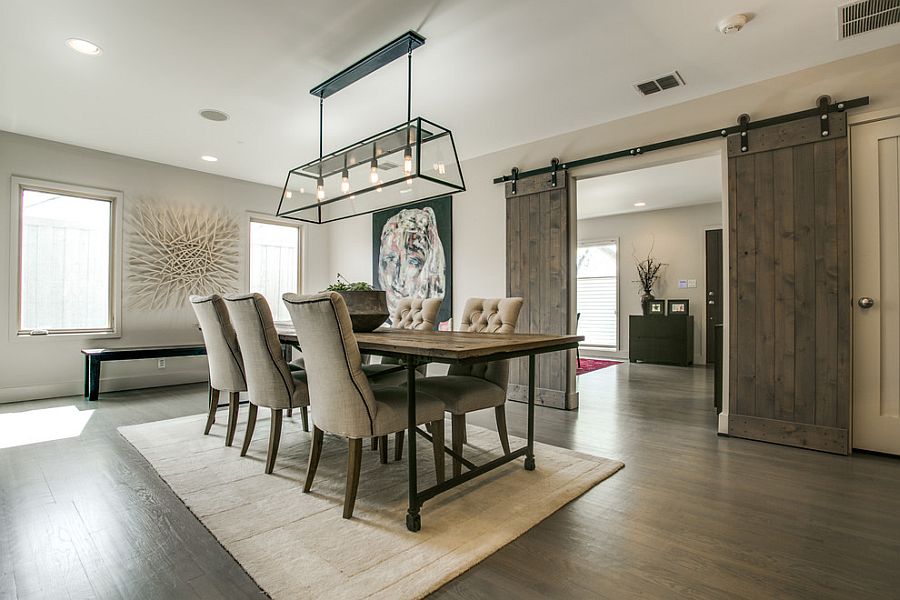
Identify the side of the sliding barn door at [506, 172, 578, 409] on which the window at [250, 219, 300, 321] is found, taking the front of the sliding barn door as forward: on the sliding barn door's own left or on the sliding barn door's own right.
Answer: on the sliding barn door's own right

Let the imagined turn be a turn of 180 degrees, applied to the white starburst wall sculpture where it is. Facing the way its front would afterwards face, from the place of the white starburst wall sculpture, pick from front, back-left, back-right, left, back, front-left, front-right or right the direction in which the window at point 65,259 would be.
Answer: left

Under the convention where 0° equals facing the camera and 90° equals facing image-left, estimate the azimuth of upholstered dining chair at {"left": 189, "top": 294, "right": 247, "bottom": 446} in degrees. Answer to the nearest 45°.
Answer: approximately 225°

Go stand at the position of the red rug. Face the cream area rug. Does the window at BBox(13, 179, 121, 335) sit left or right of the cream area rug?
right

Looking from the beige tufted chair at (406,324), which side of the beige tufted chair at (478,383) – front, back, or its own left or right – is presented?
right

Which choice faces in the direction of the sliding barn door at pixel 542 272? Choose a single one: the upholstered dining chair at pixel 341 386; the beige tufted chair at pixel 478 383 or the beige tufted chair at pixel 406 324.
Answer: the upholstered dining chair

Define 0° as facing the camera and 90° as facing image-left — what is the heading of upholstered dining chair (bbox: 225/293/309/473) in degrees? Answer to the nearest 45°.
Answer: approximately 225°

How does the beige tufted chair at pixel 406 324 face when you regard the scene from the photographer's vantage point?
facing the viewer and to the left of the viewer

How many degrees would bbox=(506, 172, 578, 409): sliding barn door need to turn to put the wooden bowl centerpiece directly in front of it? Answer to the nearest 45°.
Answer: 0° — it already faces it

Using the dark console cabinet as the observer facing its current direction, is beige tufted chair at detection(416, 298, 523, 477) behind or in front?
in front

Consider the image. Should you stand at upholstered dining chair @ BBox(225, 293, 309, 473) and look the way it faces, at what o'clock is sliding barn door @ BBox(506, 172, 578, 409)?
The sliding barn door is roughly at 1 o'clock from the upholstered dining chair.

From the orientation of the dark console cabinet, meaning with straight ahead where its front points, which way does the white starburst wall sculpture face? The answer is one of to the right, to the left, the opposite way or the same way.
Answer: to the left
